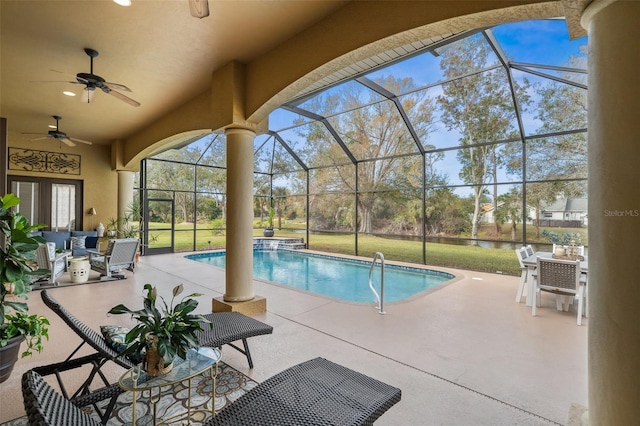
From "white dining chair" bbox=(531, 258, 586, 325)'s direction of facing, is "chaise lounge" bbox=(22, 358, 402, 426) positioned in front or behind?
behind

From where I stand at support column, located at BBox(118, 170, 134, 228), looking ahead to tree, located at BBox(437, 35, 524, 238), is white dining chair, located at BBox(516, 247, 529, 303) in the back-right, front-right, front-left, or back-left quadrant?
front-right

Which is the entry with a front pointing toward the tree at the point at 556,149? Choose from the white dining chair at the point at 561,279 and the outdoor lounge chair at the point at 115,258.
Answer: the white dining chair

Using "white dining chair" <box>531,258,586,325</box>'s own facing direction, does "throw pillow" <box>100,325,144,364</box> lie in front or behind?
behind

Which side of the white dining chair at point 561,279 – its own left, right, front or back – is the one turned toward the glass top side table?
back

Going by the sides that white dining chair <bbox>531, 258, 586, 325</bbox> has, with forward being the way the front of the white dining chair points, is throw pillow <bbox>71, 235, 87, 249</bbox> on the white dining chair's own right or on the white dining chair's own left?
on the white dining chair's own left

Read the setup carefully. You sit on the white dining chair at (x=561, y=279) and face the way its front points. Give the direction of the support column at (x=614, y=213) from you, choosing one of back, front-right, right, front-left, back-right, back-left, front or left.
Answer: back

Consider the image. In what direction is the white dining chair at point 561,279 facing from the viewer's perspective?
away from the camera

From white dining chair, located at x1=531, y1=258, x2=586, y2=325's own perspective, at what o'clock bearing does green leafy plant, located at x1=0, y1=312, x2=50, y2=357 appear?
The green leafy plant is roughly at 7 o'clock from the white dining chair.
